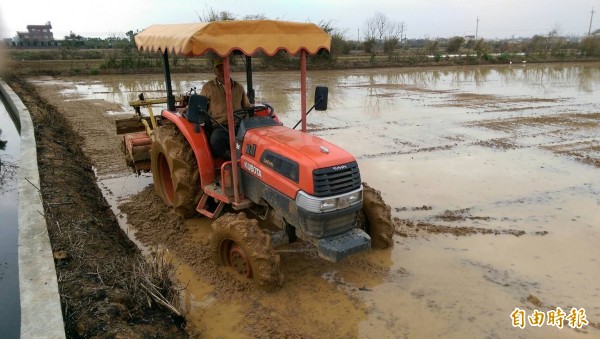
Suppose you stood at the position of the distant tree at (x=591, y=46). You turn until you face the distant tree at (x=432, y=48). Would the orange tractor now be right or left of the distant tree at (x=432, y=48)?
left

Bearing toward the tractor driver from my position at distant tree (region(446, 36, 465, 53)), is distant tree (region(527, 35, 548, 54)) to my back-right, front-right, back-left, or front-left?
back-left

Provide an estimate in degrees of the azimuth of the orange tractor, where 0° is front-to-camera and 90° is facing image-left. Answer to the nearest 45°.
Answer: approximately 315°

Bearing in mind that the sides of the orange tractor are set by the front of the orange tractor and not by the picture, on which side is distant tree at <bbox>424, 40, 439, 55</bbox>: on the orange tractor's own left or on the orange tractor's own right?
on the orange tractor's own left

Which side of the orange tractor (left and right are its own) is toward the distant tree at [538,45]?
left

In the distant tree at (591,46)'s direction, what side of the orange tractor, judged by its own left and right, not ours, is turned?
left

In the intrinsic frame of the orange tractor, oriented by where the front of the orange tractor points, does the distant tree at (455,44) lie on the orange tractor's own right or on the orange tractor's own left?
on the orange tractor's own left

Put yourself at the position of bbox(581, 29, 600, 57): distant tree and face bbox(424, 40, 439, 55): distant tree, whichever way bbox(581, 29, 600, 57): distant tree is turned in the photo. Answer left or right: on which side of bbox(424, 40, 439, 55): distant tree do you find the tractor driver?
left
